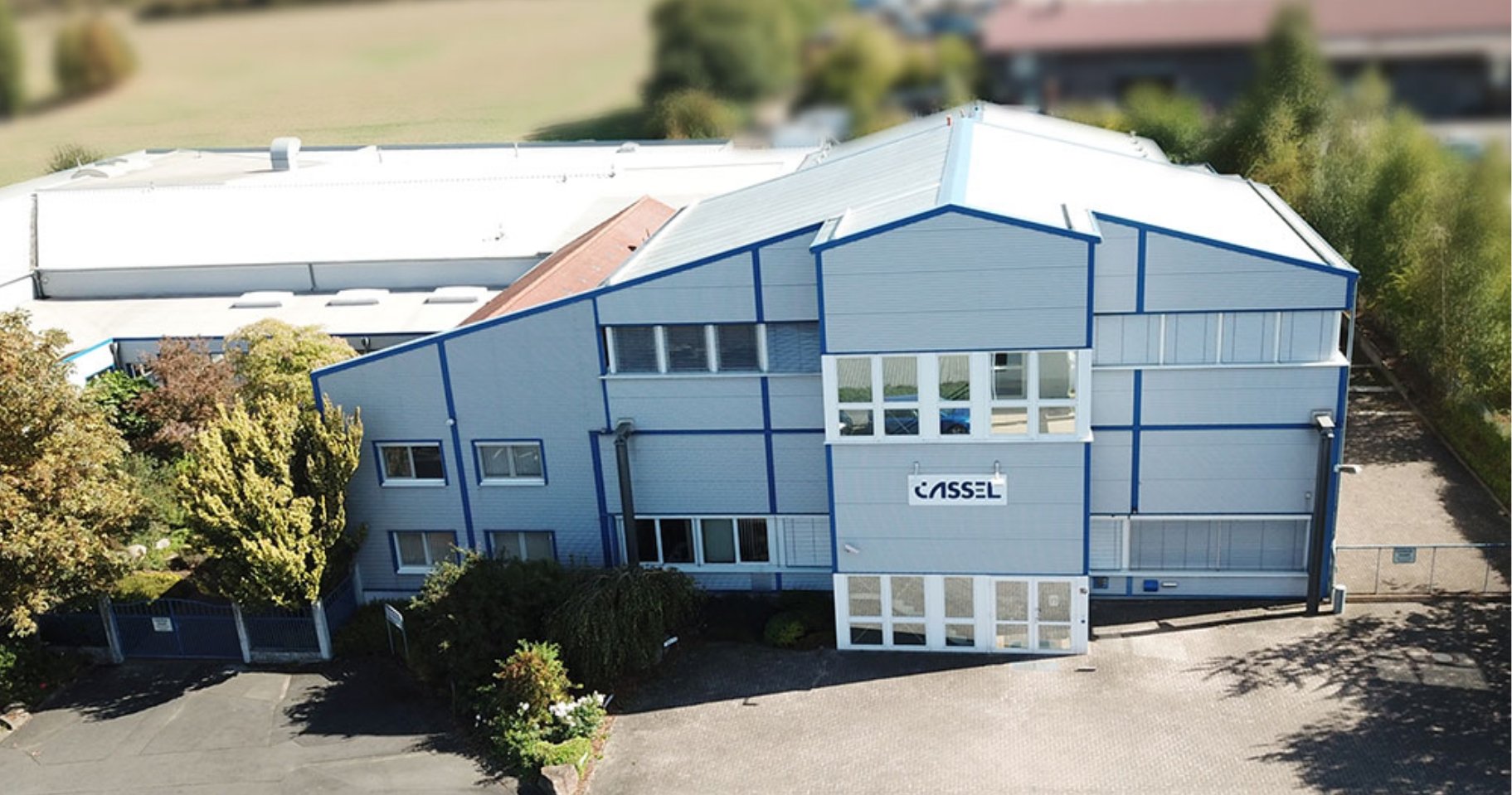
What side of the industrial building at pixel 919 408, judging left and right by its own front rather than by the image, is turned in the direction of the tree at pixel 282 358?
right

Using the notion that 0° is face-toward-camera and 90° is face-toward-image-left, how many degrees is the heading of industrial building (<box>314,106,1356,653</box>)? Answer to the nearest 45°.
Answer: approximately 0°

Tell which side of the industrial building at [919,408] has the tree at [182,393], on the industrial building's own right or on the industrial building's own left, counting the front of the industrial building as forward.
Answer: on the industrial building's own right

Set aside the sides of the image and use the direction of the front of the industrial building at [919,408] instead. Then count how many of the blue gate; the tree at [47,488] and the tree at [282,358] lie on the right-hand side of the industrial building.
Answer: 3

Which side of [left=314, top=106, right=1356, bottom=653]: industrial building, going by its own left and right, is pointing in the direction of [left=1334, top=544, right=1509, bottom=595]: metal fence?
left
